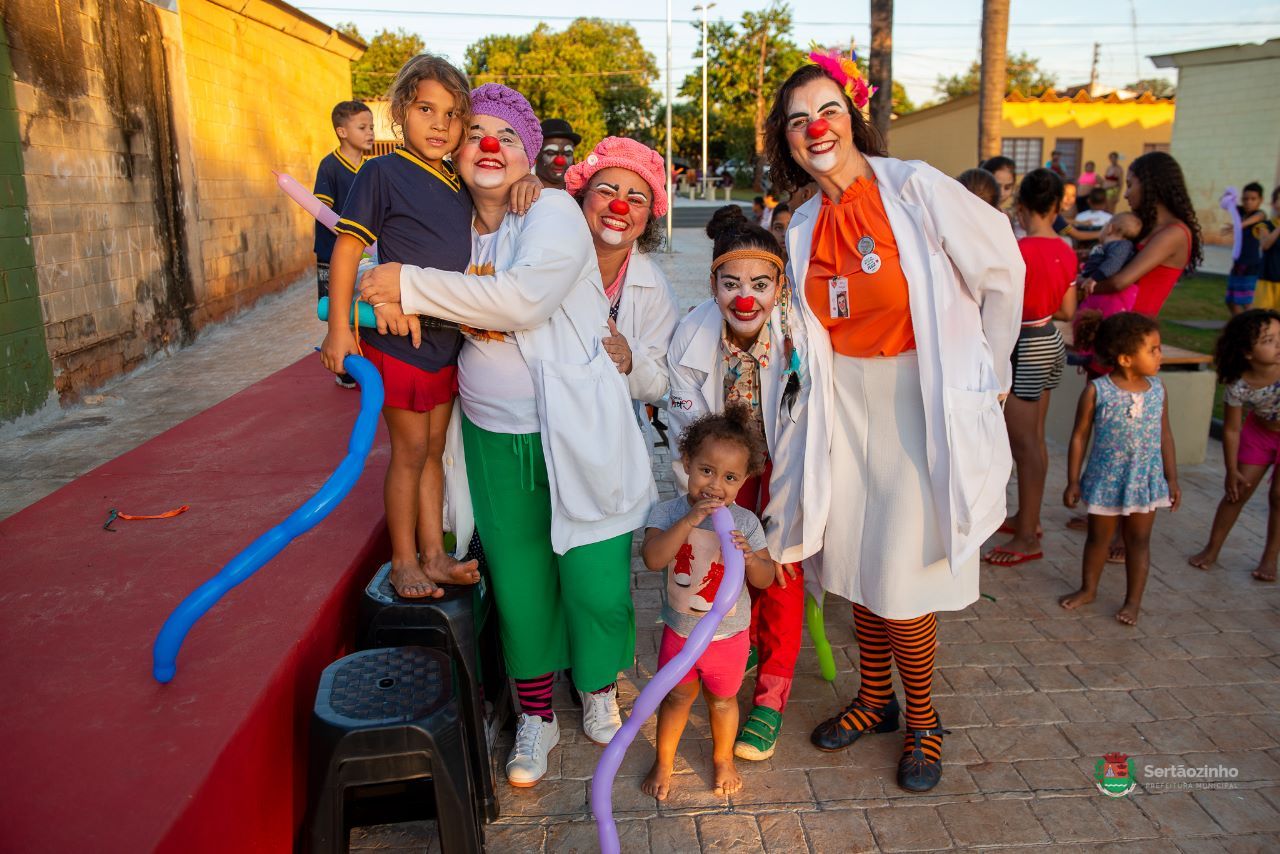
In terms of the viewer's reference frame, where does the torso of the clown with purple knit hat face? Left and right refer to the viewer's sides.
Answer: facing the viewer and to the left of the viewer

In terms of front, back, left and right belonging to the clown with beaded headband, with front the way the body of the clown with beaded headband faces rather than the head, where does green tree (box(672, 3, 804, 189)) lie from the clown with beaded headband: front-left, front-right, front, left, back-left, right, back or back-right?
back

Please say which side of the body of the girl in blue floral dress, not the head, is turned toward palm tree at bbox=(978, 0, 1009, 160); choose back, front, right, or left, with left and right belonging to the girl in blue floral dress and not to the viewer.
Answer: back

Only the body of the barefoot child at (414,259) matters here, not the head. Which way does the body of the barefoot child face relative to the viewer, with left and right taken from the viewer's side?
facing the viewer and to the right of the viewer

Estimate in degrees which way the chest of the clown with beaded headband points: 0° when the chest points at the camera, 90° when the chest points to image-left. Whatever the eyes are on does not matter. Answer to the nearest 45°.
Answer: approximately 0°

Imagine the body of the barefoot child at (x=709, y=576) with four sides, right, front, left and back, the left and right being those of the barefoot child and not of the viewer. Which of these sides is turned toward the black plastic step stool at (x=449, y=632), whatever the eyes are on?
right
